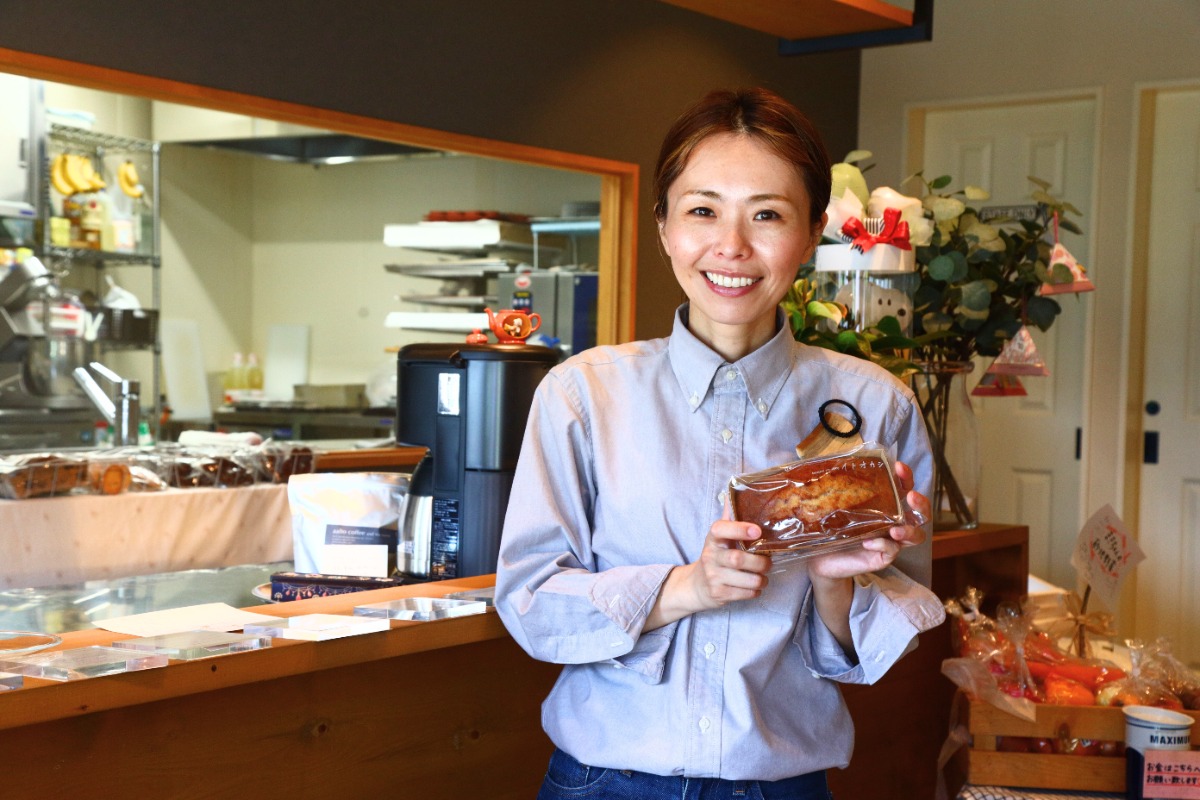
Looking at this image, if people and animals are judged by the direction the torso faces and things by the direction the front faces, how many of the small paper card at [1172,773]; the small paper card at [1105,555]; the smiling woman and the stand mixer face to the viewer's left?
0

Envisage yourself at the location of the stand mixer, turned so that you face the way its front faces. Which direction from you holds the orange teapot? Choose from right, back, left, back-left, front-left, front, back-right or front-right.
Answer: right

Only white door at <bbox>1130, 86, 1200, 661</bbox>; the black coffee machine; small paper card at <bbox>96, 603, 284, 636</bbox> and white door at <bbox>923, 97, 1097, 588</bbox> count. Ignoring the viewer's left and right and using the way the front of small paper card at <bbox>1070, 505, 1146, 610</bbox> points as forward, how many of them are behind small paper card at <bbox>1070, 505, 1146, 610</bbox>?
2

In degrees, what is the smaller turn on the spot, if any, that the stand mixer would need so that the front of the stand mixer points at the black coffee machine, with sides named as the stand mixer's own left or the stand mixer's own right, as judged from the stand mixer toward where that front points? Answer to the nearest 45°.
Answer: approximately 90° to the stand mixer's own right

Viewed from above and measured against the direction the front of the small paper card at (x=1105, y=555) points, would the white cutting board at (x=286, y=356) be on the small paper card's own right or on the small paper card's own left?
on the small paper card's own right

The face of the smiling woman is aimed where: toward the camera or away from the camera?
toward the camera

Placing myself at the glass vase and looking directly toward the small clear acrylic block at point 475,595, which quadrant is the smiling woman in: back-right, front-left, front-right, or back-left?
front-left

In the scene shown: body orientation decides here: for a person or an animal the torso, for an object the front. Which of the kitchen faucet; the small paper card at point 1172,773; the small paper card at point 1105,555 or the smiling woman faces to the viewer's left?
the kitchen faucet

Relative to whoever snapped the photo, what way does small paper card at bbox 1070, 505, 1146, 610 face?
facing the viewer

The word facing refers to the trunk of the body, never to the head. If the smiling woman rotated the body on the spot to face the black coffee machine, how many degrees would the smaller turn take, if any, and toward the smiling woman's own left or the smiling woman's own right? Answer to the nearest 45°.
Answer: approximately 135° to the smiling woman's own right

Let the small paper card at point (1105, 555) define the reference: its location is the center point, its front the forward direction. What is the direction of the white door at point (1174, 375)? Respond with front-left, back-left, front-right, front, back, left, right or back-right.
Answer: back

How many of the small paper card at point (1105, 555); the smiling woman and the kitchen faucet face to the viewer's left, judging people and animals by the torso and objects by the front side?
1

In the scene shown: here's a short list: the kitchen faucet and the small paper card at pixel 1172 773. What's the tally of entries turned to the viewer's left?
1

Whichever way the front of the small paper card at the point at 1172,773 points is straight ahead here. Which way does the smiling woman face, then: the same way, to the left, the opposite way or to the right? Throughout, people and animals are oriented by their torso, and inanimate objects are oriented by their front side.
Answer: the same way
